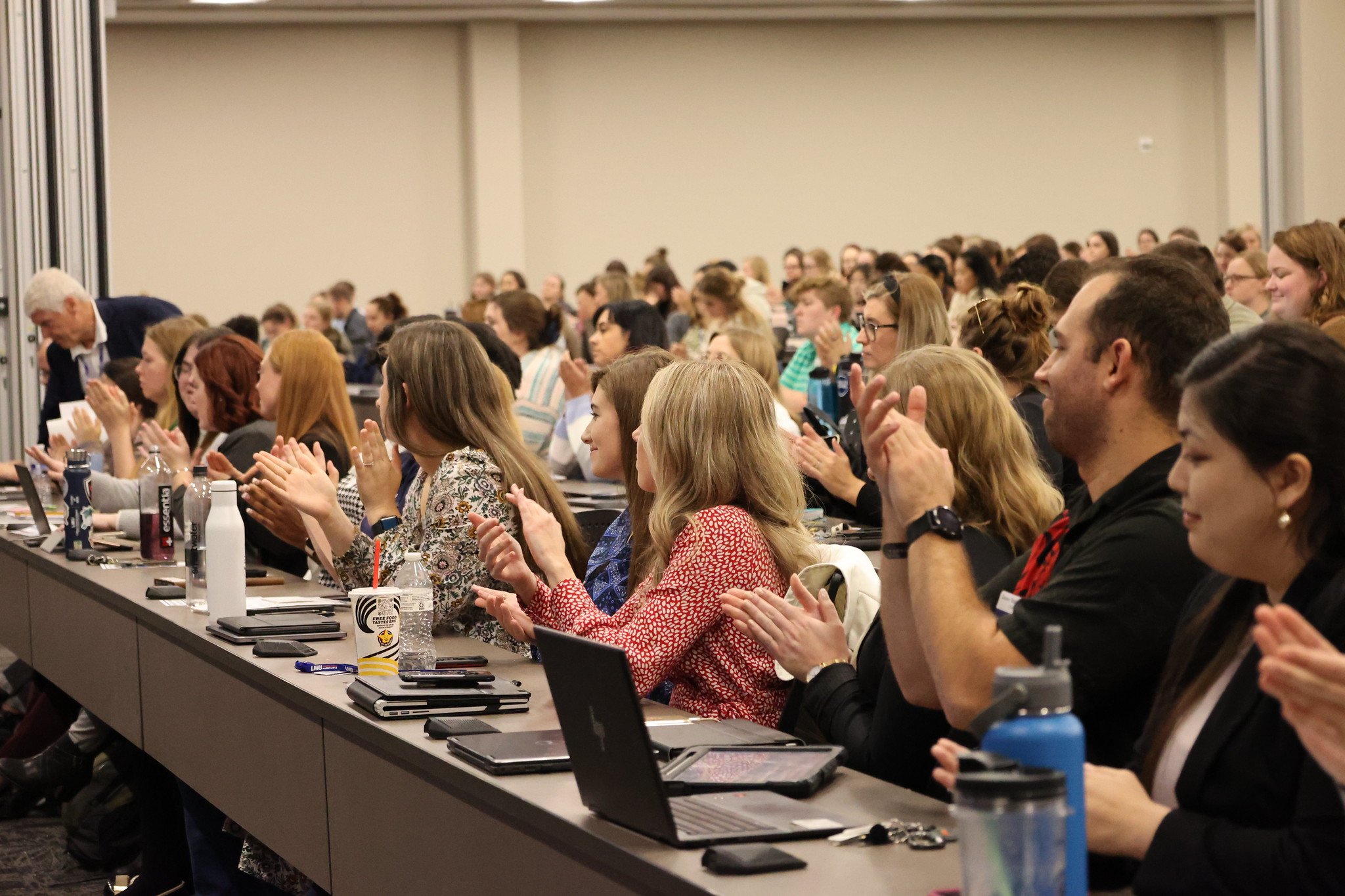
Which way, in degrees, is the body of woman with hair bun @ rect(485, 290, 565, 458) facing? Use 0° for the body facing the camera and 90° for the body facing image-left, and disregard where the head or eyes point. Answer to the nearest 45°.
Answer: approximately 90°

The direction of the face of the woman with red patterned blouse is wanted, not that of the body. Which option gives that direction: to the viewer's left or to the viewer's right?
to the viewer's left

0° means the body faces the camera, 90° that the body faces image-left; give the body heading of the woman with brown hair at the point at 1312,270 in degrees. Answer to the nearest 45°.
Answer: approximately 90°

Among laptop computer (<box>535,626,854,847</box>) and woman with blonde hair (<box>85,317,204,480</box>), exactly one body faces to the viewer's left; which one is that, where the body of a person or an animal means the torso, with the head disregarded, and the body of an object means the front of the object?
the woman with blonde hair

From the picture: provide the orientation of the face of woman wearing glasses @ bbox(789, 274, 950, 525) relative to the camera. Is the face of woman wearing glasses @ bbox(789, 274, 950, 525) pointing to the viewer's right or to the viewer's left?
to the viewer's left

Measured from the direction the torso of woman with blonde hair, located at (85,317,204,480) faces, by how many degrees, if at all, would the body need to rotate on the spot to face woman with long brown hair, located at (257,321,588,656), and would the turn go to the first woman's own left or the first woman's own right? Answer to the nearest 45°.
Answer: approximately 90° to the first woman's own left

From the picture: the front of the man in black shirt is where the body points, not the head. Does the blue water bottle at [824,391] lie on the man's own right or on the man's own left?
on the man's own right

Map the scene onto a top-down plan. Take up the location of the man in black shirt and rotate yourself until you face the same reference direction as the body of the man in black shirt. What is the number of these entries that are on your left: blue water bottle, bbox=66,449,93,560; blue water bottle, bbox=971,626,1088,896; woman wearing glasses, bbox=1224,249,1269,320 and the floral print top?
1
